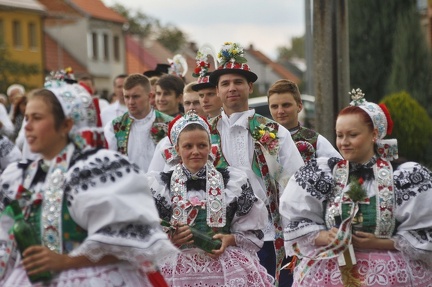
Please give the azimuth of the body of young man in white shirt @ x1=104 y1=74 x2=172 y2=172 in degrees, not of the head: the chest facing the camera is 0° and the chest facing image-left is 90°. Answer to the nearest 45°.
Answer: approximately 0°

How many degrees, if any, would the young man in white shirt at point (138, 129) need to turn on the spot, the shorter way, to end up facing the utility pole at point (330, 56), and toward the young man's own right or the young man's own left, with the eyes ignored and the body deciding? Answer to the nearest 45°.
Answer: approximately 90° to the young man's own left

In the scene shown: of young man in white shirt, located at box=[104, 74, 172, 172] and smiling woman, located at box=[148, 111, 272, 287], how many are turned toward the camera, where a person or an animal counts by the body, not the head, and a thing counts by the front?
2

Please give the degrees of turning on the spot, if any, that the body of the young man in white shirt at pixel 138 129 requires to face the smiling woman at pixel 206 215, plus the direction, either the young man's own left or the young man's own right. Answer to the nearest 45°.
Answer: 0° — they already face them

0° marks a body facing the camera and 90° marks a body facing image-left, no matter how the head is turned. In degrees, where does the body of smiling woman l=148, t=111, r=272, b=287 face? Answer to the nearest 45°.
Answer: approximately 0°

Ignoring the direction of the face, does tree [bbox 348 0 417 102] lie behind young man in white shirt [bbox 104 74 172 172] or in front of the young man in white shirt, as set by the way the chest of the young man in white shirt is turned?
behind
